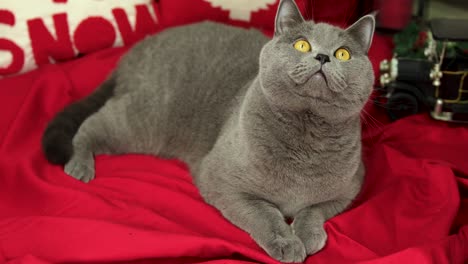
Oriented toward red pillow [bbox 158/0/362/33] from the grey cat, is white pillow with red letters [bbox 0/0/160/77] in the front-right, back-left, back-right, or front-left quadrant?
front-left

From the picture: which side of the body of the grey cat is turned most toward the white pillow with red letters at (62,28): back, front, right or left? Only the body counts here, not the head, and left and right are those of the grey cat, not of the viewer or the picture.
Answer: back

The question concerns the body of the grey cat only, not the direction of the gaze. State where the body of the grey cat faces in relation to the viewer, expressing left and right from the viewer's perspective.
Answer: facing the viewer and to the right of the viewer

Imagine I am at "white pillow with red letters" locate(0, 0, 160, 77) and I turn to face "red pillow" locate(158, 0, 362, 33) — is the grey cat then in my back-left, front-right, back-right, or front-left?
front-right

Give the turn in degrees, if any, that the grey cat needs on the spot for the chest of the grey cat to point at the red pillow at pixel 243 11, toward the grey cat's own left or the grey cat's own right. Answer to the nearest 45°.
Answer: approximately 135° to the grey cat's own left
